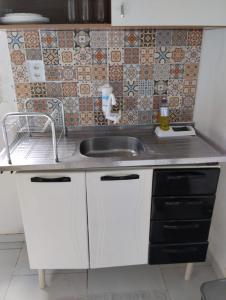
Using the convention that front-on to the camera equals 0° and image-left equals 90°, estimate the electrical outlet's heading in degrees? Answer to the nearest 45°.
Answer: approximately 0°

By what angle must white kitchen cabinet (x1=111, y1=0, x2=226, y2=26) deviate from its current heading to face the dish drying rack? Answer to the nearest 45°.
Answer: approximately 90° to its right

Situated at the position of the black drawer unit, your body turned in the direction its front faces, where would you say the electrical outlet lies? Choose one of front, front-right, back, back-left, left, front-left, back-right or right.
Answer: right

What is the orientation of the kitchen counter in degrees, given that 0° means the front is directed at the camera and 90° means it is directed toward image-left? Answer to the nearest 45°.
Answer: approximately 0°

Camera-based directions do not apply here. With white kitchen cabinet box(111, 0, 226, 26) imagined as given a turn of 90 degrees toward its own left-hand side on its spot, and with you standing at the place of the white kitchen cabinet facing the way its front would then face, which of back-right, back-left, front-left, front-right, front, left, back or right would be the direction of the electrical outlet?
back

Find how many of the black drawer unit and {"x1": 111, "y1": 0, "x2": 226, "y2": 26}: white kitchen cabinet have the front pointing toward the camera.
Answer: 2
